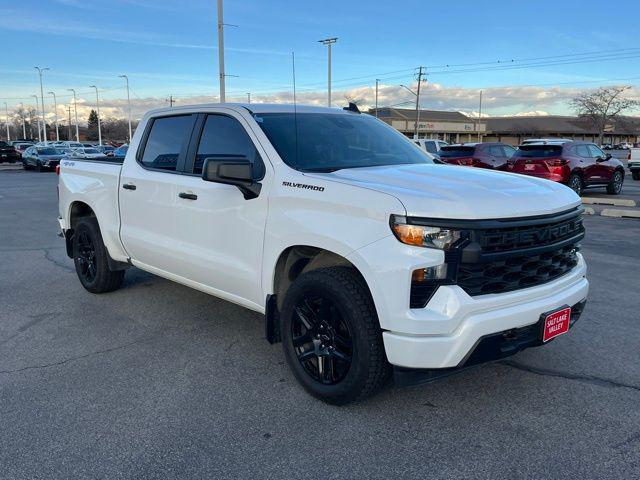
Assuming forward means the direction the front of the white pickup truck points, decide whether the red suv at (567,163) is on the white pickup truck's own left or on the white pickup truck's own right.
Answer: on the white pickup truck's own left

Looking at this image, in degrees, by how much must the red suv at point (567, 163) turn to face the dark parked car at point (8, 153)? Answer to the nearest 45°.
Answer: approximately 135° to its left

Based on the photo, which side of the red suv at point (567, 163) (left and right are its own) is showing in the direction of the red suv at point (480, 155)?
left

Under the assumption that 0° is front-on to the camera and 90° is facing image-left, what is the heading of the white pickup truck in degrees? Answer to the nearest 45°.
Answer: approximately 315°

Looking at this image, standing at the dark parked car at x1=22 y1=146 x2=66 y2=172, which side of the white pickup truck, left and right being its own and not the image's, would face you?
back

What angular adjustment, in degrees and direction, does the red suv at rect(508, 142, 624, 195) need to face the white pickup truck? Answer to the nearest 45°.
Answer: approximately 135° to its right

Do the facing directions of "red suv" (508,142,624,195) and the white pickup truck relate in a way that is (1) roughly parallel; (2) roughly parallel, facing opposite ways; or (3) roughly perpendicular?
roughly perpendicular

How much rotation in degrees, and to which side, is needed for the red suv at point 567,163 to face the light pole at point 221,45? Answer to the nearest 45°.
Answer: approximately 135° to its left

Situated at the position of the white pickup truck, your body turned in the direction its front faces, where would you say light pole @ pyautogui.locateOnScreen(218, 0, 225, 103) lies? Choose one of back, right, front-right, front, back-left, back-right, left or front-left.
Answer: back-left

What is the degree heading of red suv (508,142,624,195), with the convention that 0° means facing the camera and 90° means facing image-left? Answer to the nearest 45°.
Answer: approximately 225°
